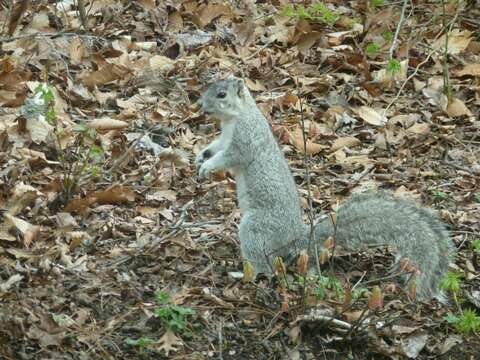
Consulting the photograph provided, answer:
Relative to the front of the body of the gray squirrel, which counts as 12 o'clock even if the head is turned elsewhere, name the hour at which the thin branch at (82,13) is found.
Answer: The thin branch is roughly at 2 o'clock from the gray squirrel.

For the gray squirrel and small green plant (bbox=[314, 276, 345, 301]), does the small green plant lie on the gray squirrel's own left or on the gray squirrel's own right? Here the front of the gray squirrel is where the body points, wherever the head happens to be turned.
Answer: on the gray squirrel's own left

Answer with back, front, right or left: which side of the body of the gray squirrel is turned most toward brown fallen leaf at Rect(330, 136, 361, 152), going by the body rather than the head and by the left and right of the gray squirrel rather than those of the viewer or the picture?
right

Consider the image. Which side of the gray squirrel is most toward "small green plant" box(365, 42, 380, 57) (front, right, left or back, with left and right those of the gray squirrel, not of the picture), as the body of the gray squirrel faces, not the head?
right

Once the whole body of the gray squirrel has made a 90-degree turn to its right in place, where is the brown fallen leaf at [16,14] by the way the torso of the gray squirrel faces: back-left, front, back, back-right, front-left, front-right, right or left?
front-left

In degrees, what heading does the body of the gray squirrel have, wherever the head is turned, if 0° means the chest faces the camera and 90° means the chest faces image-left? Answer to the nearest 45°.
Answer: approximately 90°

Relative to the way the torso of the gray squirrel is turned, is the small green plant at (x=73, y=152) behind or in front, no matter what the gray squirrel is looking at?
in front

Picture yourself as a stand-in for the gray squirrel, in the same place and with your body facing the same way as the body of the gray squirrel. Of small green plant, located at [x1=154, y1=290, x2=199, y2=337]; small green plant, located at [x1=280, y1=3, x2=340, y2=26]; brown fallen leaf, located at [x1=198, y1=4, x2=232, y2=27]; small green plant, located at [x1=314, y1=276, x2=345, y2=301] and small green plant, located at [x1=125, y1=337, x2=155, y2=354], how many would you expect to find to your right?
2

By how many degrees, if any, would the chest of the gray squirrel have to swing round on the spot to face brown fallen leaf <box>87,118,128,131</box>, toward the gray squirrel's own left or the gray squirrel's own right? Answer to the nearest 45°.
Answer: approximately 45° to the gray squirrel's own right

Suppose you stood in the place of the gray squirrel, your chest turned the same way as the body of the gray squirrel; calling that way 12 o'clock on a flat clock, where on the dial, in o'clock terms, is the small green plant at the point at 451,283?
The small green plant is roughly at 7 o'clock from the gray squirrel.

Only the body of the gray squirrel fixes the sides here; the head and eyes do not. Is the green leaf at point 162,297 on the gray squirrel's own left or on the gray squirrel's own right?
on the gray squirrel's own left

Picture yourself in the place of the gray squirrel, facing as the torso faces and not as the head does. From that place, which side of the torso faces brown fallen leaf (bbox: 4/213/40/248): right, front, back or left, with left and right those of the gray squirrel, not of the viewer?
front

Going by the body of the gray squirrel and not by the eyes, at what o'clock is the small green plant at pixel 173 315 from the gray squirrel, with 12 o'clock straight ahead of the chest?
The small green plant is roughly at 10 o'clock from the gray squirrel.

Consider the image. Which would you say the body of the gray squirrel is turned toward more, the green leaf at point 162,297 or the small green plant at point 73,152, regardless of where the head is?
the small green plant

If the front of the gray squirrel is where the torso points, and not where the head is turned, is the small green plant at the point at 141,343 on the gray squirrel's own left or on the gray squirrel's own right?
on the gray squirrel's own left
